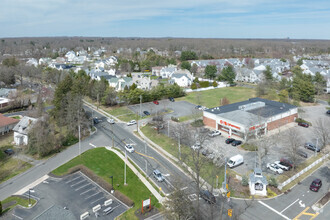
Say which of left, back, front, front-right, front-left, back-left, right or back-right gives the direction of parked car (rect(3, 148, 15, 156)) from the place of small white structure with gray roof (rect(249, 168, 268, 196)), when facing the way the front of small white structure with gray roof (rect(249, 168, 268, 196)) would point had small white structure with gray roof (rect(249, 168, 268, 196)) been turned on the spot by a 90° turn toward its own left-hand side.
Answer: back

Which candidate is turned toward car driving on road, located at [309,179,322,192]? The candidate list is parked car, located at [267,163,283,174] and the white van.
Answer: parked car, located at [267,163,283,174]

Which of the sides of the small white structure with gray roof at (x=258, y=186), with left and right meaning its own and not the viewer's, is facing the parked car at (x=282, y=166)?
back

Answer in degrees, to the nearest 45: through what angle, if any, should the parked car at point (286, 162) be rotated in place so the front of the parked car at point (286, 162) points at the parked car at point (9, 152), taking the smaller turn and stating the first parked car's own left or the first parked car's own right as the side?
approximately 135° to the first parked car's own right

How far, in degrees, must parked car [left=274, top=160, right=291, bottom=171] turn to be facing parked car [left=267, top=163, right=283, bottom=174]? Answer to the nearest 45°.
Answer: approximately 90° to its right

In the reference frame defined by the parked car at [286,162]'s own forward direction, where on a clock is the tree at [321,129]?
The tree is roughly at 8 o'clock from the parked car.

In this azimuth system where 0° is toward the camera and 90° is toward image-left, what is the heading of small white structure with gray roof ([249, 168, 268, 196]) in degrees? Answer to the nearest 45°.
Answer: approximately 0°

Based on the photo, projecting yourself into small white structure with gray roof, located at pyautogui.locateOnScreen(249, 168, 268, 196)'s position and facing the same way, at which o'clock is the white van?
The white van is roughly at 5 o'clock from the small white structure with gray roof.

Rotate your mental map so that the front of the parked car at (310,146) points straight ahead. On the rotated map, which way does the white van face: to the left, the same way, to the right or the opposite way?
to the right
